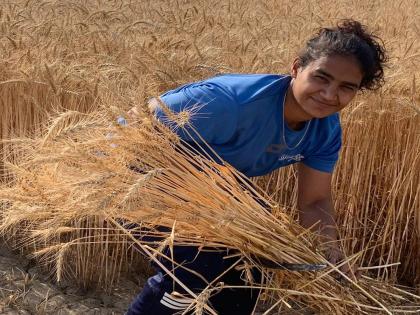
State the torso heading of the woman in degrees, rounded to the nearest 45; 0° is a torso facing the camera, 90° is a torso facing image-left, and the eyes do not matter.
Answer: approximately 315°
